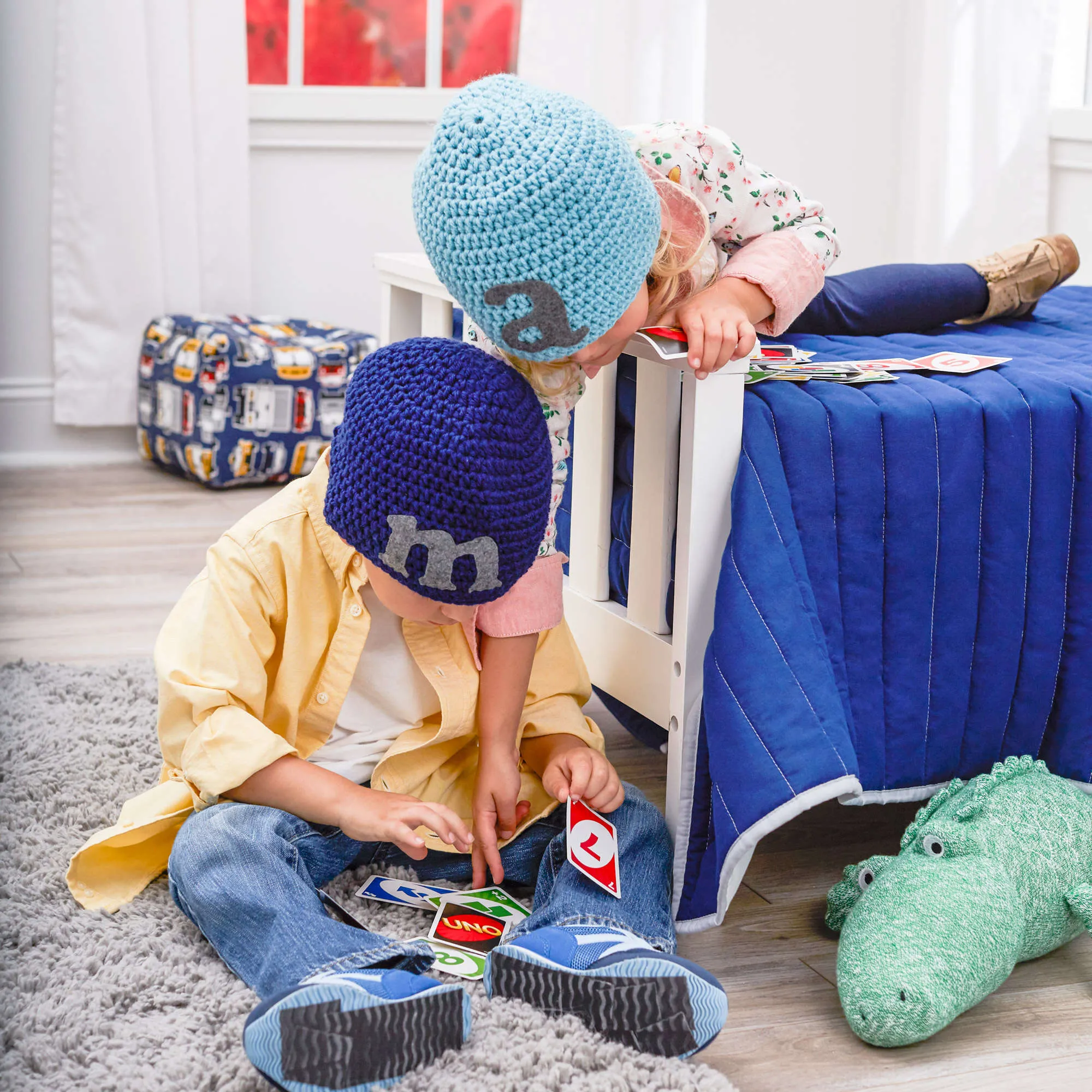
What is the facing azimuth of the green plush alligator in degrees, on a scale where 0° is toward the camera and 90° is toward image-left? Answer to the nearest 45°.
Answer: approximately 45°

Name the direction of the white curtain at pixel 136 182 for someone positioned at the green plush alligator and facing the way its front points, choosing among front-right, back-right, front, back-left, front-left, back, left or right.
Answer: right

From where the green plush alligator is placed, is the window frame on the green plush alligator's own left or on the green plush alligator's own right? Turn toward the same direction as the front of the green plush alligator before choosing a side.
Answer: on the green plush alligator's own right

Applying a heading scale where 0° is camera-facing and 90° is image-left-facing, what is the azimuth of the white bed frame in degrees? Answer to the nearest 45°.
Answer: approximately 45°

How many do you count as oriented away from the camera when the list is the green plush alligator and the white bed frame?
0
